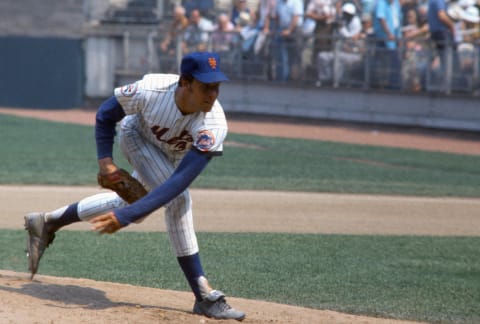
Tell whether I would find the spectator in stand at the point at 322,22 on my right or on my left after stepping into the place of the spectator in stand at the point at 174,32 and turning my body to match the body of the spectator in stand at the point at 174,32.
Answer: on my left

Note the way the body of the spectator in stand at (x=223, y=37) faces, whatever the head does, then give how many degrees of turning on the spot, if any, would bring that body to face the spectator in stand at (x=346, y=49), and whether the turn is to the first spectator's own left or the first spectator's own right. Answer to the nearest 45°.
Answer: approximately 45° to the first spectator's own left

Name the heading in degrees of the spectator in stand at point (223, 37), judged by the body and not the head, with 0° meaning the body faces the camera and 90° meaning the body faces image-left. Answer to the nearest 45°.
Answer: approximately 0°

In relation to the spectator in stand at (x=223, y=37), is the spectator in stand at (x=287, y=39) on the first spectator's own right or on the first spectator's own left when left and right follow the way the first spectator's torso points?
on the first spectator's own left

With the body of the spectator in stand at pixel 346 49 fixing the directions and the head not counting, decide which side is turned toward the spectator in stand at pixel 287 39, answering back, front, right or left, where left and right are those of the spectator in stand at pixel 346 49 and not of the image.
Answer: right

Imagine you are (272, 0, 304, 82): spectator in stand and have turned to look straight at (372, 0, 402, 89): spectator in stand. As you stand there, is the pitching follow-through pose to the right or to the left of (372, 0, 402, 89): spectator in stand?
right

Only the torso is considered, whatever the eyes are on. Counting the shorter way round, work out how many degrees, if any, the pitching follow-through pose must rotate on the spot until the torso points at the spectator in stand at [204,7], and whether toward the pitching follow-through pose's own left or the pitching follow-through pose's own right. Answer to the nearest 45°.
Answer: approximately 135° to the pitching follow-through pose's own left

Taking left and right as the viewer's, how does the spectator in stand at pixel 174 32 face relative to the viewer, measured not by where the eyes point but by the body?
facing the viewer and to the left of the viewer

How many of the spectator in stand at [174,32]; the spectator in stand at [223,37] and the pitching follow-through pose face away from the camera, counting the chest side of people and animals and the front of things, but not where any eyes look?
0

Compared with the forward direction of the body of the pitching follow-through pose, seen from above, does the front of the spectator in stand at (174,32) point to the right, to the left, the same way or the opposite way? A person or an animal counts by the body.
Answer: to the right

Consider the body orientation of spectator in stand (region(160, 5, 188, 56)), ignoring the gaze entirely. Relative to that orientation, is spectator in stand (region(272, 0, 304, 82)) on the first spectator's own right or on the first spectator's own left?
on the first spectator's own left
